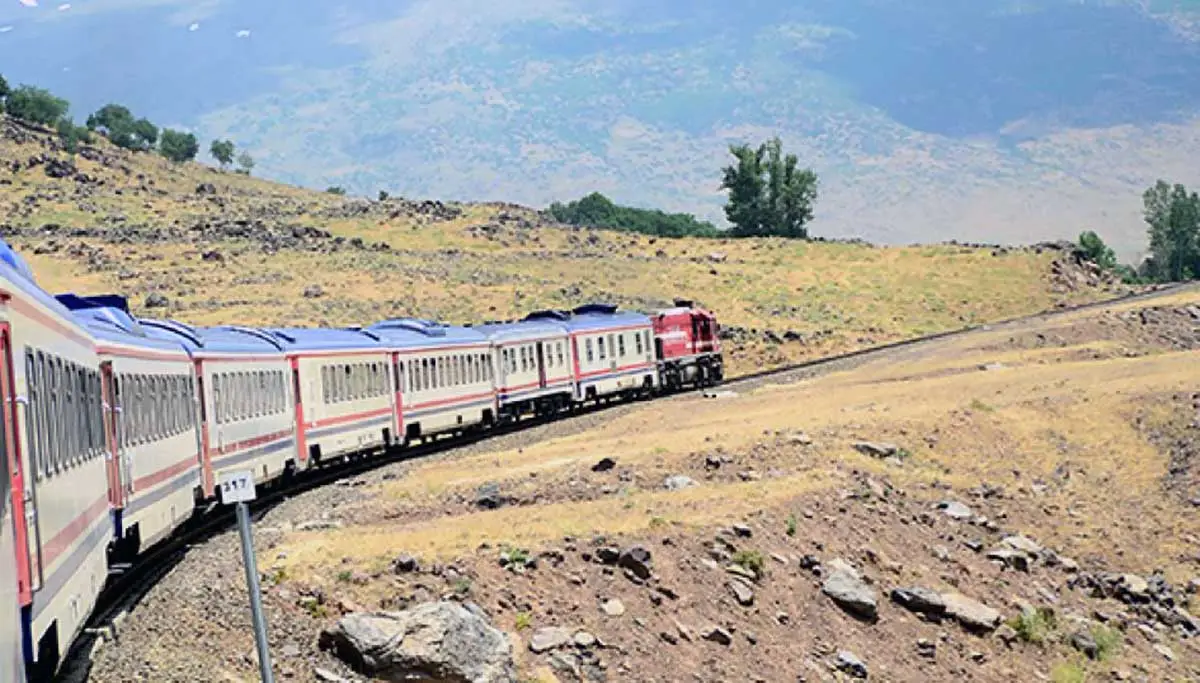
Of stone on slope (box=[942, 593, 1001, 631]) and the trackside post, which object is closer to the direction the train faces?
the stone on slope

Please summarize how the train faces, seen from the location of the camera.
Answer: facing away from the viewer and to the right of the viewer

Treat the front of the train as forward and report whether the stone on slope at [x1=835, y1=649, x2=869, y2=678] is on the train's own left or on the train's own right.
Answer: on the train's own right

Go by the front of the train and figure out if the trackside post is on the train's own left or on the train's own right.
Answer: on the train's own right

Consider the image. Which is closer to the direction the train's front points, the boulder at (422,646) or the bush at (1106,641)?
the bush

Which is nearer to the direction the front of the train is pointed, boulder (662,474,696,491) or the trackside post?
the boulder

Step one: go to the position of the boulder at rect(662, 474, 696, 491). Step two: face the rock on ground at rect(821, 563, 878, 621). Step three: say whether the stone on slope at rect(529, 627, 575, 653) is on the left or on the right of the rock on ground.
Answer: right
